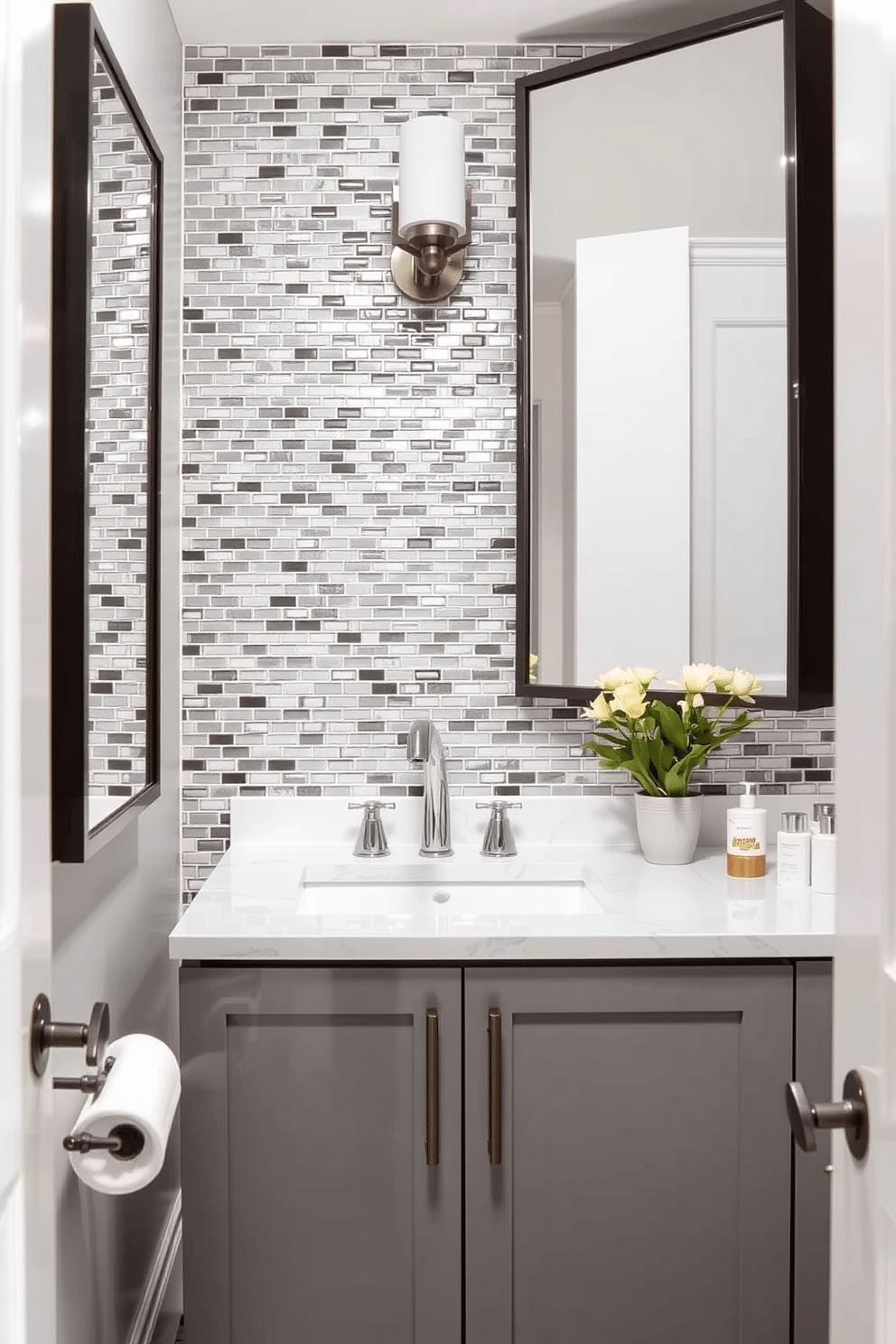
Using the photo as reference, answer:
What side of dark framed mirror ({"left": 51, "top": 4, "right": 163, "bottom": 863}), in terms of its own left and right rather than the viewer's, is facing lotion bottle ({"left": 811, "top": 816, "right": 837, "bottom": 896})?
front

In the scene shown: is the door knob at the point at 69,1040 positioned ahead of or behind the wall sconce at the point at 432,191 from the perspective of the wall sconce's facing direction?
ahead

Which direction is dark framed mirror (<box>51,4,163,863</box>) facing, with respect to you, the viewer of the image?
facing to the right of the viewer

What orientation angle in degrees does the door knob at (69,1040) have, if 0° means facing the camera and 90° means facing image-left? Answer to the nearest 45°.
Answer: approximately 270°

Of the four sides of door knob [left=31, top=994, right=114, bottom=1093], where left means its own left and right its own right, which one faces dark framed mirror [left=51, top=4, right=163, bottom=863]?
left

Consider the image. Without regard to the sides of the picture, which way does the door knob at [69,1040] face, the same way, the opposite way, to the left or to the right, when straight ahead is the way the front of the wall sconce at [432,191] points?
to the left

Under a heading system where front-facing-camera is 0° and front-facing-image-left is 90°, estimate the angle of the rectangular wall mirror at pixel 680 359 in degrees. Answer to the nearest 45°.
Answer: approximately 45°
